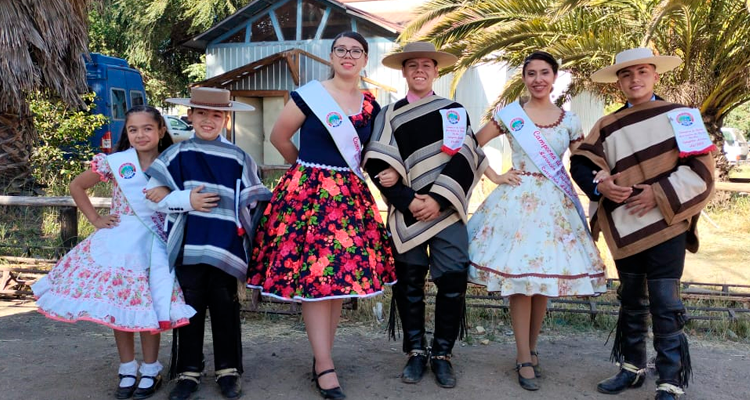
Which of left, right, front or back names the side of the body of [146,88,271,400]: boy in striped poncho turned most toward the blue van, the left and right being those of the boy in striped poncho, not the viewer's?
back

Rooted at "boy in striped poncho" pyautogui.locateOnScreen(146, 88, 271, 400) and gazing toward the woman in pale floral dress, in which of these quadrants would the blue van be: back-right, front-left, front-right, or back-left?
back-left

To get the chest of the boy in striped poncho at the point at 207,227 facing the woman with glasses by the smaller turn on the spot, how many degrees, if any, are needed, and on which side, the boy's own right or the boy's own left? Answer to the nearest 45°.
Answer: approximately 90° to the boy's own left

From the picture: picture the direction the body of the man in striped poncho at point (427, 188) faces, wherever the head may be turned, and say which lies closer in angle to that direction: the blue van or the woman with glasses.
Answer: the woman with glasses

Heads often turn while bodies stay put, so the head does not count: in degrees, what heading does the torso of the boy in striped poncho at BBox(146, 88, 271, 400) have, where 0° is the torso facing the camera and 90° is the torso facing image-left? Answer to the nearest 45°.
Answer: approximately 0°

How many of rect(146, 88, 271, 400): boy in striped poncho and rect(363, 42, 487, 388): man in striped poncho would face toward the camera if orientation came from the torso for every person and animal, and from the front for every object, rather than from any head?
2

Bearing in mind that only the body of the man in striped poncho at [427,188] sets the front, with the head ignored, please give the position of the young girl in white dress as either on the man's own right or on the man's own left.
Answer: on the man's own right

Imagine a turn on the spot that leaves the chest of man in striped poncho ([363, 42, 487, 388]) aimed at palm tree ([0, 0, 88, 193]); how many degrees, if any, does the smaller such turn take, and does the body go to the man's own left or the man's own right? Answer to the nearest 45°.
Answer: approximately 135° to the man's own right
